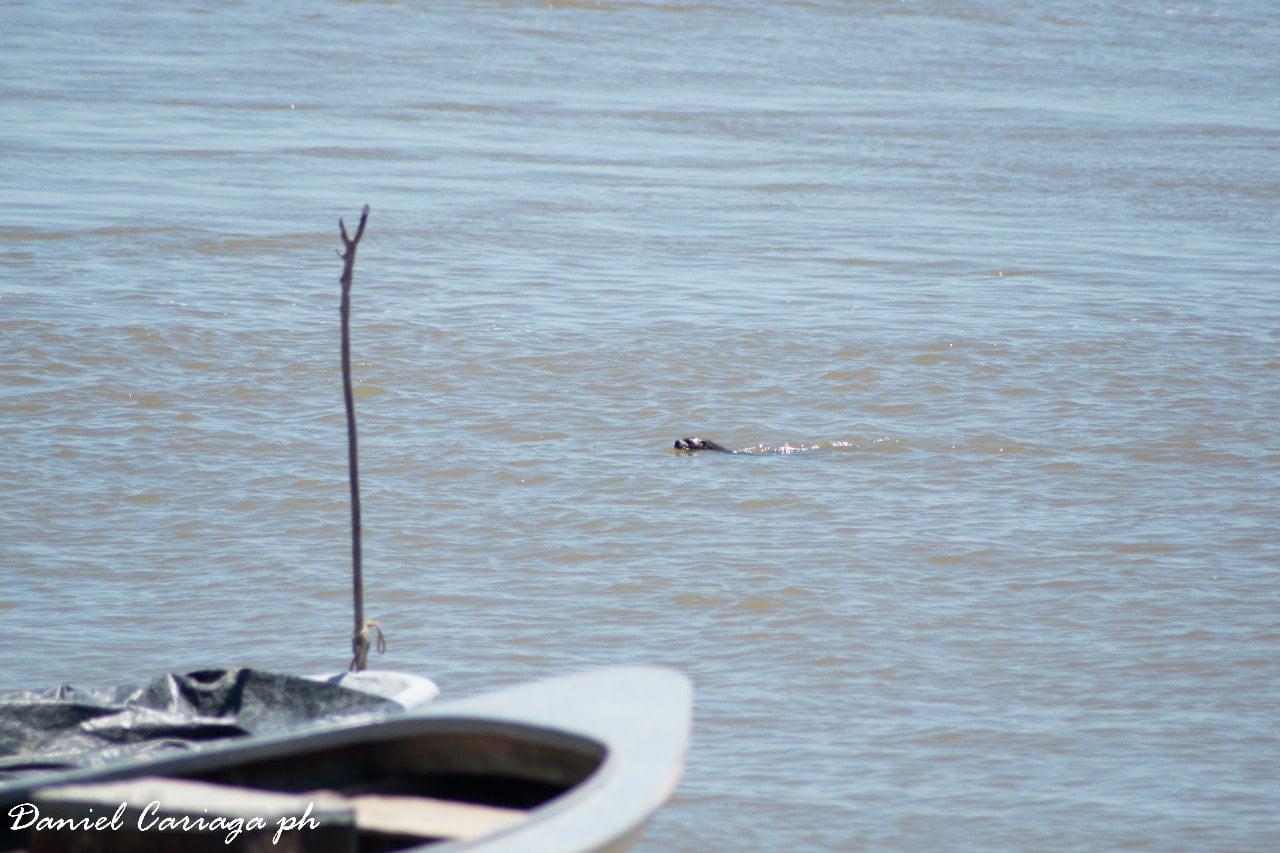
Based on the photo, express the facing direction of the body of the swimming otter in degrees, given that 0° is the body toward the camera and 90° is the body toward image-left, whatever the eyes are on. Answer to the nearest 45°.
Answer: approximately 90°
